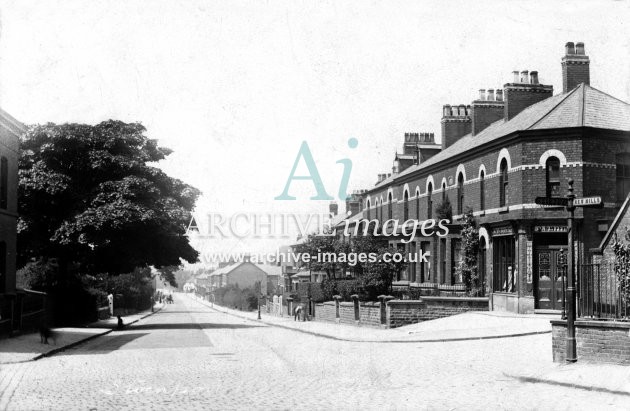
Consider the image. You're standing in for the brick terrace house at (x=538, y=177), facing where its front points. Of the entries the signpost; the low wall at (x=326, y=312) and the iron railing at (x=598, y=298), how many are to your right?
1

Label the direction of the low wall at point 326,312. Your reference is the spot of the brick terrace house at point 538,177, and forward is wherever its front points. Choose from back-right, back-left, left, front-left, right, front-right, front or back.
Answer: right

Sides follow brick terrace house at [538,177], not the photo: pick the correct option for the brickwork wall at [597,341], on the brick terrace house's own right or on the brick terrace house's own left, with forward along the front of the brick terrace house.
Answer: on the brick terrace house's own left

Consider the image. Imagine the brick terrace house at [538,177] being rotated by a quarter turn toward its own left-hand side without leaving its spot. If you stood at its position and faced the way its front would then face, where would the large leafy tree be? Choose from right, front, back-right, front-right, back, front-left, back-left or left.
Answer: back-right

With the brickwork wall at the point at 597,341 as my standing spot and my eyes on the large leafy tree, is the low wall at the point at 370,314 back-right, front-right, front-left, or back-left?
front-right

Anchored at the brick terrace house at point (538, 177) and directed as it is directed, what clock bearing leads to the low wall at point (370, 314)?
The low wall is roughly at 2 o'clock from the brick terrace house.

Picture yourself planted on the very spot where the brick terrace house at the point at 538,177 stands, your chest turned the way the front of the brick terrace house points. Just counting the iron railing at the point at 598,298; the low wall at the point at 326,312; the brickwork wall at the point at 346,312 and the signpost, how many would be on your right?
2

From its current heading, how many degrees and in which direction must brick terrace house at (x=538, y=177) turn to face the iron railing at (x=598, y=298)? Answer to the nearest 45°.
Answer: approximately 45° to its left

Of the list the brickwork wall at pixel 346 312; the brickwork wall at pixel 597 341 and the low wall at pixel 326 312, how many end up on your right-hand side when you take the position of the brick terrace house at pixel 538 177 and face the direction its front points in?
2

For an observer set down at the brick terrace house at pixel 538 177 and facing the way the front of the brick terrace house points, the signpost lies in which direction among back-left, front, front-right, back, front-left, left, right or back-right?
front-left
